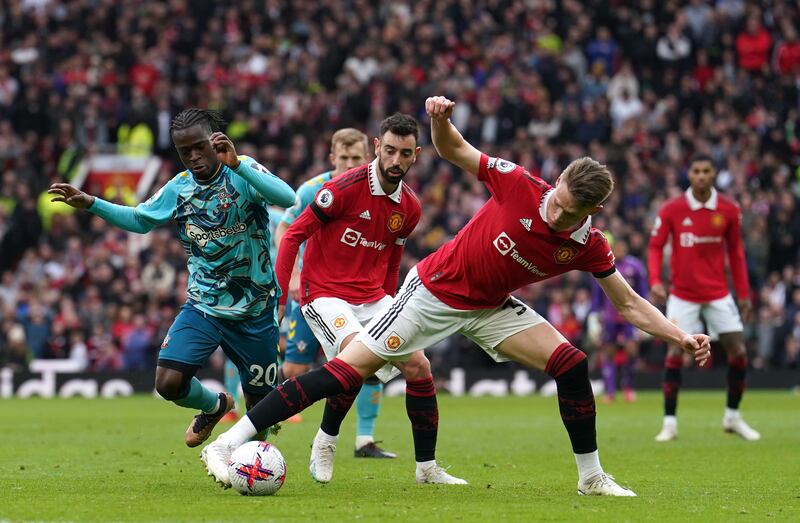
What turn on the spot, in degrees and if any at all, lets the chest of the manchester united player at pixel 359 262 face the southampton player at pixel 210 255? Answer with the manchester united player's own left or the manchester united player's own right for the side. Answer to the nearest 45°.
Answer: approximately 90° to the manchester united player's own right

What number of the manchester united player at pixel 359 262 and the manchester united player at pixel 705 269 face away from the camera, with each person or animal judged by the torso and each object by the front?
0

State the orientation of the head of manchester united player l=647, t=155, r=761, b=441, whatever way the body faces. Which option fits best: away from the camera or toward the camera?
toward the camera

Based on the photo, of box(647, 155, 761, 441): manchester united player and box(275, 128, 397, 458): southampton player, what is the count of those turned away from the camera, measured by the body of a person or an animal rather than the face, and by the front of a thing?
0

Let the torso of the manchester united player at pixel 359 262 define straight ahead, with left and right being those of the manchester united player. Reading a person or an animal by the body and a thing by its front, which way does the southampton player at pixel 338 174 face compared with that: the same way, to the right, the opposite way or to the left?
the same way

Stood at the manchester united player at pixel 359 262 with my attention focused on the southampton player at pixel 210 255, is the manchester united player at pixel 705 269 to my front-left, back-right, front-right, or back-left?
back-right

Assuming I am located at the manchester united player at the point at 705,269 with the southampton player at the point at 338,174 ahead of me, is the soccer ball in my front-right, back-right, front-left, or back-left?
front-left

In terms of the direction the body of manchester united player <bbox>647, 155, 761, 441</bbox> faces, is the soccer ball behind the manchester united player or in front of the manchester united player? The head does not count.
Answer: in front

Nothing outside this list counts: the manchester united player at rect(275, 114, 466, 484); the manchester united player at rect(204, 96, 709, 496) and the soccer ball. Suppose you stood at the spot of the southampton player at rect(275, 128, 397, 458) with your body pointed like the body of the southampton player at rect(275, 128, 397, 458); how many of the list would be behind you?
0

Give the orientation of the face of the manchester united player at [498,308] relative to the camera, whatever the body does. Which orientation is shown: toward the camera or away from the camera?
toward the camera

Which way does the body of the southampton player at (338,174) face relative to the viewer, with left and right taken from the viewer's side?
facing the viewer and to the right of the viewer

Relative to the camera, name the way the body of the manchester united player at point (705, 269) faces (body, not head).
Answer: toward the camera
